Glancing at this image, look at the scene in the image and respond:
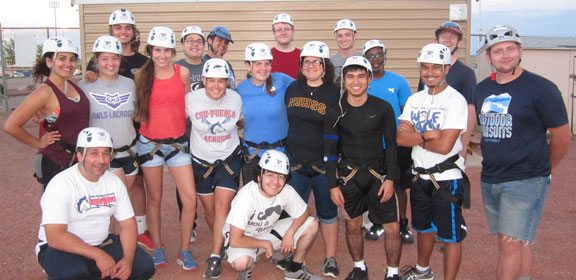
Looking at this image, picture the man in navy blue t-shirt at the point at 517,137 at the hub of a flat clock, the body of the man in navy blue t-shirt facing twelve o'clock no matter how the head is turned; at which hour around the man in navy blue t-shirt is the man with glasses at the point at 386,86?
The man with glasses is roughly at 3 o'clock from the man in navy blue t-shirt.

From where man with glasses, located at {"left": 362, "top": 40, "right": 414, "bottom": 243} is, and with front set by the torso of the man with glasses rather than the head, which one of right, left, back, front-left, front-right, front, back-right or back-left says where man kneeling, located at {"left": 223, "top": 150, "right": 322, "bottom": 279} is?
front-right

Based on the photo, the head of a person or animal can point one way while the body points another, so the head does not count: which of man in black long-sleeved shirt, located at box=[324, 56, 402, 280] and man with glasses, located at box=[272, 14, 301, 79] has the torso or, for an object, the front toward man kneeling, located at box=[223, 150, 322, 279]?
the man with glasses

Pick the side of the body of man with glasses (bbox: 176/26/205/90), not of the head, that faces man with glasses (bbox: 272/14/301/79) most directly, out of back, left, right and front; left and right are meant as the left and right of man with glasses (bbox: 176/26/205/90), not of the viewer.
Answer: left

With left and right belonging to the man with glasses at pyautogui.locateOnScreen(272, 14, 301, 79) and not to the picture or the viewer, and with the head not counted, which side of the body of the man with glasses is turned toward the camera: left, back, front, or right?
front

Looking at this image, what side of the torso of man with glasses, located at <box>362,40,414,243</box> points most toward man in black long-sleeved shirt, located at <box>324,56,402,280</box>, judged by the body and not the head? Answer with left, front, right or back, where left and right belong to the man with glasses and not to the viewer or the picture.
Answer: front

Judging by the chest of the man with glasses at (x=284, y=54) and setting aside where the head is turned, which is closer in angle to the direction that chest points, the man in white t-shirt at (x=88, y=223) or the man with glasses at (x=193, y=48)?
the man in white t-shirt

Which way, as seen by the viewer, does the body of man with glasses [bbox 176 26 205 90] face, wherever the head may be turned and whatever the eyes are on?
toward the camera

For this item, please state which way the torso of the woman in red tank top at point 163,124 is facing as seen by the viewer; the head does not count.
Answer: toward the camera

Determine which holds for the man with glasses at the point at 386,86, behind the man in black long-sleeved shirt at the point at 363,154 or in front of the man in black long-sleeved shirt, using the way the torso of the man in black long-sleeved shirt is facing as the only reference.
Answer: behind

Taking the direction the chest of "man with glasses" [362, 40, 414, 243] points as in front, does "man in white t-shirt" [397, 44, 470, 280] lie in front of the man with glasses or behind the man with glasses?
in front

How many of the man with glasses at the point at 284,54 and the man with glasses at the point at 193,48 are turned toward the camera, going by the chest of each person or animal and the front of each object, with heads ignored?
2
